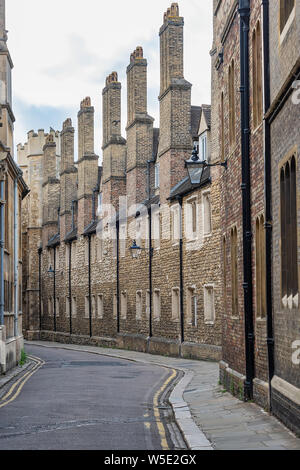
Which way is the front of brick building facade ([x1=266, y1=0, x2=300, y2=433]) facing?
to the viewer's left

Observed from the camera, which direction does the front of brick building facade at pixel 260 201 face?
facing to the left of the viewer
